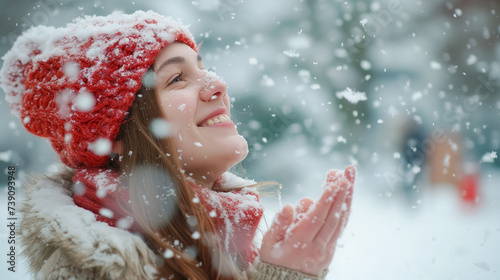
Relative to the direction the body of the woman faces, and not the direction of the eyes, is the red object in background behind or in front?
in front

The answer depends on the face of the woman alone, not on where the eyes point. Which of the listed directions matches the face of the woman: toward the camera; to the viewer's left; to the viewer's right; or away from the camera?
to the viewer's right

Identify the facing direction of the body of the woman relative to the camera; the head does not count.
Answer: to the viewer's right
